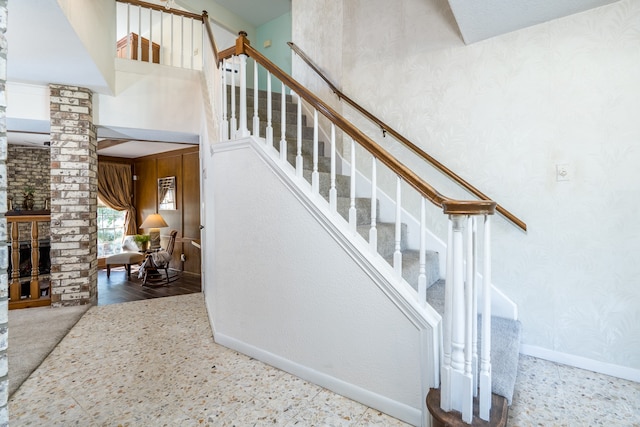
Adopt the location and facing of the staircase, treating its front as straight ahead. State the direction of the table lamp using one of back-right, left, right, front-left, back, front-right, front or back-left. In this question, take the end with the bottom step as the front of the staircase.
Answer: back

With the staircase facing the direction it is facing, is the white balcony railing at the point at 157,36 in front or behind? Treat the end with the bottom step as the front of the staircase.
behind

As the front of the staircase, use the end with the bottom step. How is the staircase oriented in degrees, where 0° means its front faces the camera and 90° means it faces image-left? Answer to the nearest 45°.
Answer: approximately 315°

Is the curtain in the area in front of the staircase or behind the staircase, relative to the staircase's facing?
behind

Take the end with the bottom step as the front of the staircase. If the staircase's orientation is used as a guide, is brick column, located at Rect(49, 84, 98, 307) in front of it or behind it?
behind

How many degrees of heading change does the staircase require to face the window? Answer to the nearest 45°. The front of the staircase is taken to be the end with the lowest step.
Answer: approximately 180°

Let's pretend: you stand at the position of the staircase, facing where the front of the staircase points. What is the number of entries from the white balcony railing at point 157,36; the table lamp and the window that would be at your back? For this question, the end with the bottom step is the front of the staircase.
3
